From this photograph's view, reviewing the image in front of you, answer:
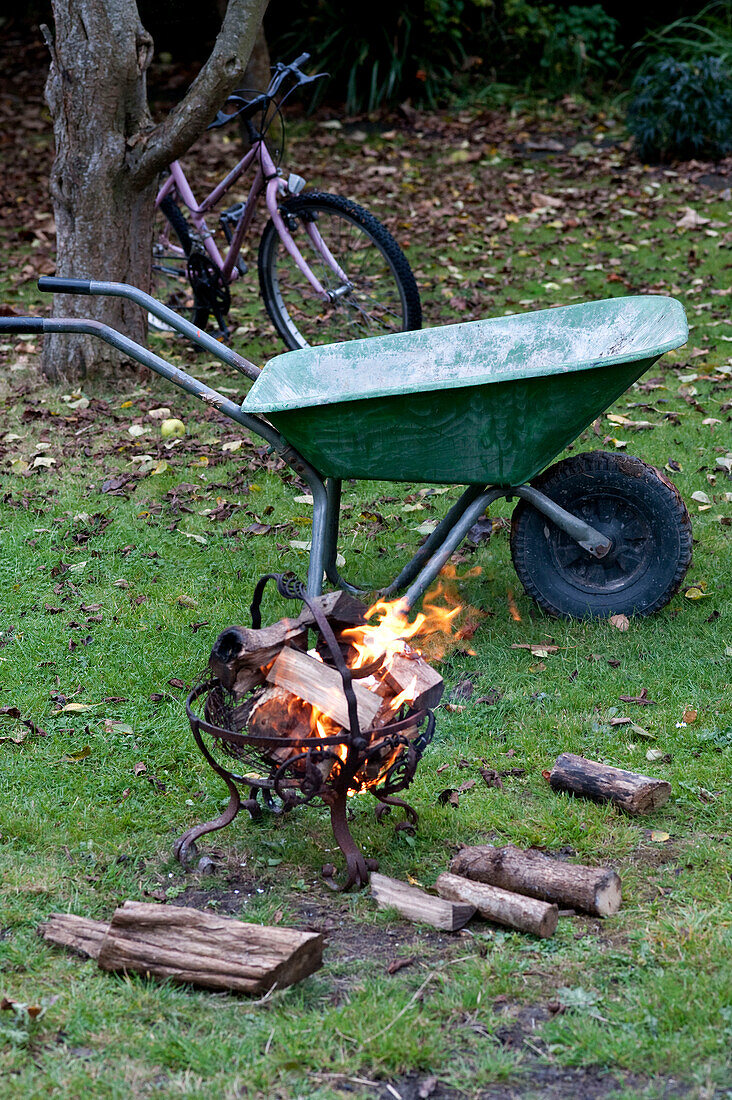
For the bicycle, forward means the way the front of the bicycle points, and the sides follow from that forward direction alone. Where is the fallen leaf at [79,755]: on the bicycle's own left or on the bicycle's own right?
on the bicycle's own right

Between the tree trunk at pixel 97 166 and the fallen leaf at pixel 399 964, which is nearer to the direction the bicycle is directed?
the fallen leaf

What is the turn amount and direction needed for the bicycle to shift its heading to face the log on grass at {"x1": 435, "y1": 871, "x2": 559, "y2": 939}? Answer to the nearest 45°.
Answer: approximately 45° to its right

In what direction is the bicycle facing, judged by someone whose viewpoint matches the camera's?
facing the viewer and to the right of the viewer

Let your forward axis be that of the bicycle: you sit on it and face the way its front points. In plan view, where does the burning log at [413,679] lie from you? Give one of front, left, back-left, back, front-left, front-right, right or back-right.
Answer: front-right

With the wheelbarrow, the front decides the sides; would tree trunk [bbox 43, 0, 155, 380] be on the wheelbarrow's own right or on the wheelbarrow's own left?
on the wheelbarrow's own left

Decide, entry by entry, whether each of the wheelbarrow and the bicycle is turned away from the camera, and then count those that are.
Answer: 0

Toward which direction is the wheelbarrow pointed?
to the viewer's right

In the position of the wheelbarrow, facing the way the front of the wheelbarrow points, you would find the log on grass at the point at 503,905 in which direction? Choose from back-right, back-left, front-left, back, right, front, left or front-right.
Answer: right

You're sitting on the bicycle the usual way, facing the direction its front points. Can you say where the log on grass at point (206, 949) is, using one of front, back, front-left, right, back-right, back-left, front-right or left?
front-right

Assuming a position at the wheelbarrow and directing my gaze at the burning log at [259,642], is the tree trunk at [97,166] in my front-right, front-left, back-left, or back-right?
back-right

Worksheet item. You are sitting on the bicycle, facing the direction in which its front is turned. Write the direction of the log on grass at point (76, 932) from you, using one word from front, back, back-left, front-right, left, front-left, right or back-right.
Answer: front-right

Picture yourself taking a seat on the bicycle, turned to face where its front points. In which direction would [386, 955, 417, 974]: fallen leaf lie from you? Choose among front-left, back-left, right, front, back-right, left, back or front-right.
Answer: front-right
